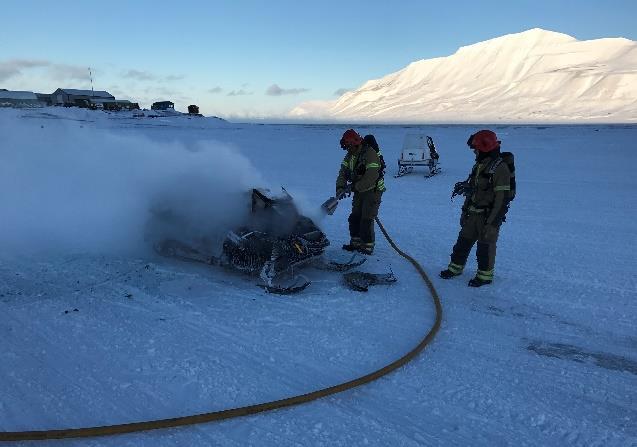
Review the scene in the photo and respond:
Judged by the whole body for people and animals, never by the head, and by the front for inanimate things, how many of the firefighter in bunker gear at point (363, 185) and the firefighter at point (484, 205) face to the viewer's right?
0

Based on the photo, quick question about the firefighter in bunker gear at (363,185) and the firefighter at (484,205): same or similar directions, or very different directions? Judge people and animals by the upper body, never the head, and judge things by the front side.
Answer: same or similar directions

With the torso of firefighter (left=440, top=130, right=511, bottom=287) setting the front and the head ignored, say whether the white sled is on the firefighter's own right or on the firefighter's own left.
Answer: on the firefighter's own right

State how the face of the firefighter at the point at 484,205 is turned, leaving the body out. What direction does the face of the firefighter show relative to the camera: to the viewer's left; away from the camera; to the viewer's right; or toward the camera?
to the viewer's left

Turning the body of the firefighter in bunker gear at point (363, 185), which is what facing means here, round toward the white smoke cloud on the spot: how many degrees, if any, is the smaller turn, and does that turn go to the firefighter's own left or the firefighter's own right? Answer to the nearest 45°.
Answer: approximately 45° to the firefighter's own right

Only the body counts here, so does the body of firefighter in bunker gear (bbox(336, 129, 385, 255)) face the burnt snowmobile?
yes

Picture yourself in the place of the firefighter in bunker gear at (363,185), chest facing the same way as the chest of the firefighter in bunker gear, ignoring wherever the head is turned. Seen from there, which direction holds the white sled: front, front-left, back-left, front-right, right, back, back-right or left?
back-right

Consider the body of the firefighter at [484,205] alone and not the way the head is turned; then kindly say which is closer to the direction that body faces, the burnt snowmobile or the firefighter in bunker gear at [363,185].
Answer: the burnt snowmobile

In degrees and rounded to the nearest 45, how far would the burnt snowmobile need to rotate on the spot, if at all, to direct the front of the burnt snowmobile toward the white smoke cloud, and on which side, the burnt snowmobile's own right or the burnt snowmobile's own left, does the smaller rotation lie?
approximately 180°

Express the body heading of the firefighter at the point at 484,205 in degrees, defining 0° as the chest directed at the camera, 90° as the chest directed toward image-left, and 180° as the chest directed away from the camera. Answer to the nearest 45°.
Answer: approximately 45°

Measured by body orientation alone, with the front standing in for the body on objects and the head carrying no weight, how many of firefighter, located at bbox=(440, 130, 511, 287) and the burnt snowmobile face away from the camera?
0

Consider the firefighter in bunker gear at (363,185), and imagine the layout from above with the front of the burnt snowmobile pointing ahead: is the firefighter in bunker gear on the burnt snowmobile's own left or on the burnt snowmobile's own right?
on the burnt snowmobile's own left

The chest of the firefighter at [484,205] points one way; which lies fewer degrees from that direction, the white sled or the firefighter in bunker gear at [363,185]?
the firefighter in bunker gear
